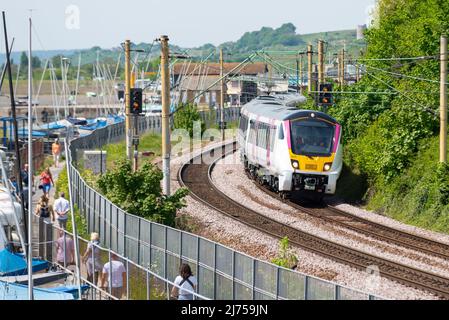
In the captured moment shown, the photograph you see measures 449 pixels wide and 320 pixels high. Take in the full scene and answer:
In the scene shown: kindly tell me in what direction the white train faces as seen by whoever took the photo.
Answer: facing the viewer and to the right of the viewer

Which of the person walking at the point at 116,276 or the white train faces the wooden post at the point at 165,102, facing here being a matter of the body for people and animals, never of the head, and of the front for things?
the person walking

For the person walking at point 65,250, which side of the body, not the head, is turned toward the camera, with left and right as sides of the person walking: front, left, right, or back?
back

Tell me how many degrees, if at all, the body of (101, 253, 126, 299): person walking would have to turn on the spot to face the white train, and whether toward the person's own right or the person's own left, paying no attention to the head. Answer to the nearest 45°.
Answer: approximately 45° to the person's own right

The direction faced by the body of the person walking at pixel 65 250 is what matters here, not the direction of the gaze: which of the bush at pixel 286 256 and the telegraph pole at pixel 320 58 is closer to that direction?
the telegraph pole

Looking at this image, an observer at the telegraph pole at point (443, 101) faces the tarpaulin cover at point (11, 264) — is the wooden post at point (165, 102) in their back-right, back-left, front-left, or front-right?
front-right

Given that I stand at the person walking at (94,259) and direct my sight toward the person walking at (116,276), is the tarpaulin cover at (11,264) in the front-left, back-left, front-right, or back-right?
back-right

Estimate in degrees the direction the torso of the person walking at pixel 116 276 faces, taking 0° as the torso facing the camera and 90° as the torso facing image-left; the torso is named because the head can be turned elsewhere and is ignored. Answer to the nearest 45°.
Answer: approximately 180°
